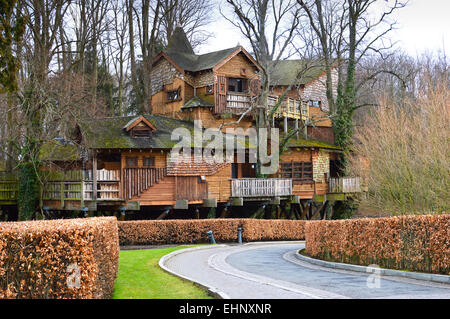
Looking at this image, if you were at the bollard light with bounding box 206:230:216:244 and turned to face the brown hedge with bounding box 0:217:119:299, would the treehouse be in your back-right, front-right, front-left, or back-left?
back-right

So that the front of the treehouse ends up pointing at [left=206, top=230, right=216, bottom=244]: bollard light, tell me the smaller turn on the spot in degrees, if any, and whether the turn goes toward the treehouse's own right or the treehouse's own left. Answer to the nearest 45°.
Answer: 0° — it already faces it

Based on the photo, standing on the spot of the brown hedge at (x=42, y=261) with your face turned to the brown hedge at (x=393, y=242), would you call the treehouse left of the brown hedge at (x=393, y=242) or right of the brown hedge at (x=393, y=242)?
left

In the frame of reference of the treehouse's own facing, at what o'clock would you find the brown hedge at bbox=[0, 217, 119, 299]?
The brown hedge is roughly at 12 o'clock from the treehouse.

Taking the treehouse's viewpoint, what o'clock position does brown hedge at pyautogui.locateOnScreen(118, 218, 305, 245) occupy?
The brown hedge is roughly at 12 o'clock from the treehouse.

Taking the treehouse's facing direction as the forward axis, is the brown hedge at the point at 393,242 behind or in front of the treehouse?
in front

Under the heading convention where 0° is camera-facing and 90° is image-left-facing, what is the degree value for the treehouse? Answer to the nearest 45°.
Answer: approximately 0°
